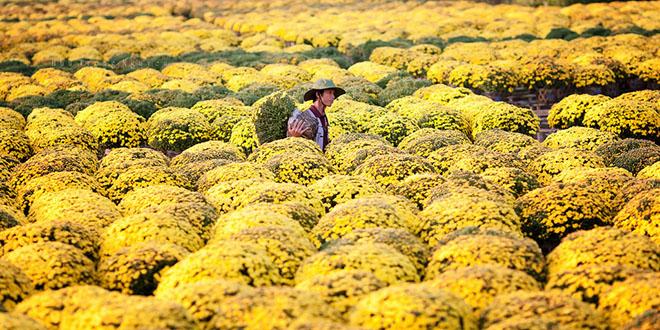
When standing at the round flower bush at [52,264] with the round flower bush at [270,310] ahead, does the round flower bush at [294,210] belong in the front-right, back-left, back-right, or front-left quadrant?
front-left

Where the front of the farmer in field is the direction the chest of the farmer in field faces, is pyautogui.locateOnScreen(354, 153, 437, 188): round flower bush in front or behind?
in front

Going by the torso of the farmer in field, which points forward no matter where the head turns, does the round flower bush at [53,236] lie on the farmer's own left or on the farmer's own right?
on the farmer's own right

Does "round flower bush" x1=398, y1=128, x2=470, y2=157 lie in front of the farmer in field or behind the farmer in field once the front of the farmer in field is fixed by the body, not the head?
in front

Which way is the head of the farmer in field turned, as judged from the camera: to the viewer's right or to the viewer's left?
to the viewer's right

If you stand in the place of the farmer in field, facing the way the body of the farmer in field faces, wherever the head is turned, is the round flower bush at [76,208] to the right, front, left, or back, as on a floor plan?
right

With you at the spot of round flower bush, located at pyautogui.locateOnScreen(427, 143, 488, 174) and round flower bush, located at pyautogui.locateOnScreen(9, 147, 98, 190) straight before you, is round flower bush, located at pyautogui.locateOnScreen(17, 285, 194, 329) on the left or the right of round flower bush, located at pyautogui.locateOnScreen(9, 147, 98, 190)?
left

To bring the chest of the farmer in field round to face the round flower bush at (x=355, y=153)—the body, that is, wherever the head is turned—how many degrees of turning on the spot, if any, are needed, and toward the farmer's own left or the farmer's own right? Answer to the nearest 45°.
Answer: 0° — they already face it

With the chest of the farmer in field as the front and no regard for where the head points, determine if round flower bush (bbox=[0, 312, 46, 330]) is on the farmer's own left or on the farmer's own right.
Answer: on the farmer's own right

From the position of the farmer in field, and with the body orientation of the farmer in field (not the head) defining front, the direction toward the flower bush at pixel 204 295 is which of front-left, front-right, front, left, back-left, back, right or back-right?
front-right

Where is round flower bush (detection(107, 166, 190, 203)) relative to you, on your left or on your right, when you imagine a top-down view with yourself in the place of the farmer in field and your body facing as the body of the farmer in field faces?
on your right

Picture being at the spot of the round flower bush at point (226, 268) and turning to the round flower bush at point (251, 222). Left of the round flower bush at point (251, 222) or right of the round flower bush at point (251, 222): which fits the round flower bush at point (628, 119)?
right

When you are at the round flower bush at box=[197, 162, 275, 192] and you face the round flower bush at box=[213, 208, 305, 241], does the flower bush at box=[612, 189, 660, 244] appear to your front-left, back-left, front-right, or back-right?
front-left

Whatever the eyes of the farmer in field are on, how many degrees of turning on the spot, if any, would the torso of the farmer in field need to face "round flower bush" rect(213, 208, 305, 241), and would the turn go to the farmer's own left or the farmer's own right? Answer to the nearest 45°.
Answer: approximately 45° to the farmer's own right

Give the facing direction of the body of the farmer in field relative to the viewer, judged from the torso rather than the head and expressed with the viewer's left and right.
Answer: facing the viewer and to the right of the viewer
